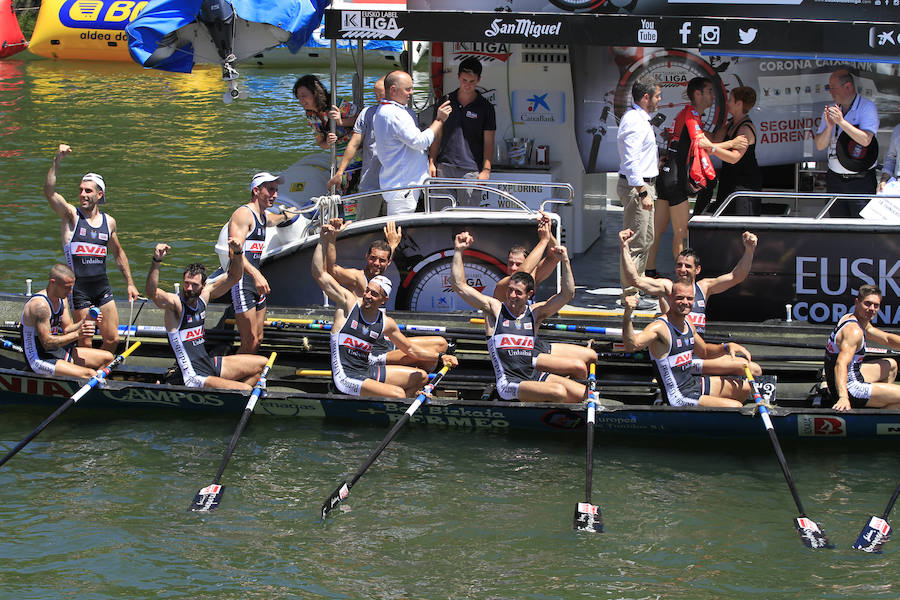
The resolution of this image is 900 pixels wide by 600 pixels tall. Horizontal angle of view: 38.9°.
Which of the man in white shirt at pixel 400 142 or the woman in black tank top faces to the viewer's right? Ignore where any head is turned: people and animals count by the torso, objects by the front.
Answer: the man in white shirt

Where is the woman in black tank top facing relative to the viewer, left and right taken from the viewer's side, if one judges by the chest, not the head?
facing to the left of the viewer

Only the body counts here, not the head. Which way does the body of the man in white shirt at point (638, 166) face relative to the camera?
to the viewer's right

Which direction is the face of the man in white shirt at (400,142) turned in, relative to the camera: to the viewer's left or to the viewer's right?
to the viewer's right

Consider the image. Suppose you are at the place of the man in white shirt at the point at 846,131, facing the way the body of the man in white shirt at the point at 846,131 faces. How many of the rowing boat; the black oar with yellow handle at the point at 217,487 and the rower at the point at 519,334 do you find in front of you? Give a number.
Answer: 3

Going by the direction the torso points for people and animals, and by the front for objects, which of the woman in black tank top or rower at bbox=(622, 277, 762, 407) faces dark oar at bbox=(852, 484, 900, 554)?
the rower

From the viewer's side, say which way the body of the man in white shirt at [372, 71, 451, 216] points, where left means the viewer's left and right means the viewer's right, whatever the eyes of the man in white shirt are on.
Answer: facing to the right of the viewer
